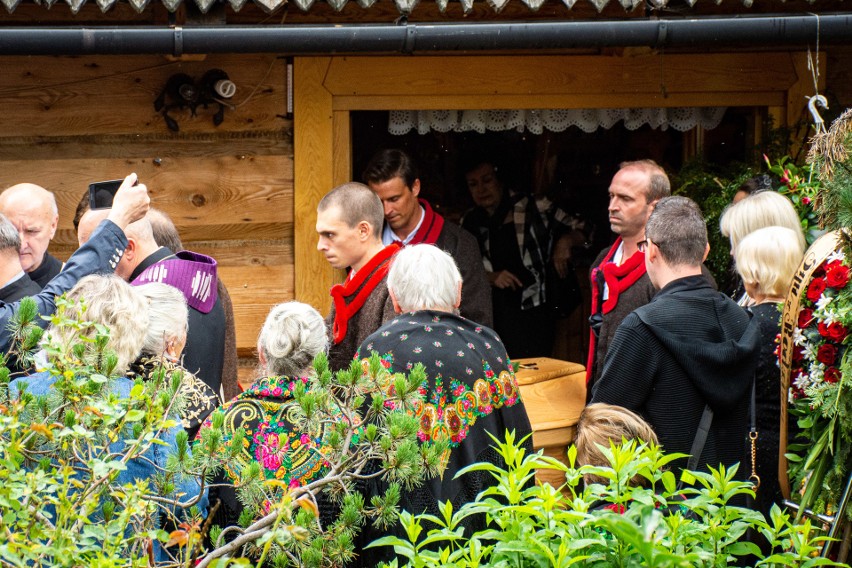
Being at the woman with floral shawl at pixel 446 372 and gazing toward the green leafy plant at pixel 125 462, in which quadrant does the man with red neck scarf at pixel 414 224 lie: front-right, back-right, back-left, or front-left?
back-right

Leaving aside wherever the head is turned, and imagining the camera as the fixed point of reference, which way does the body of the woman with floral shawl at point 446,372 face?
away from the camera

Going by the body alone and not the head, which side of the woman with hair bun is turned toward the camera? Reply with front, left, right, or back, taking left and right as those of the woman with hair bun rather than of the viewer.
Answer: back

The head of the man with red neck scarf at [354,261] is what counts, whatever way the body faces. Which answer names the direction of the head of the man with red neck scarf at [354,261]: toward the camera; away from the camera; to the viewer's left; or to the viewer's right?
to the viewer's left

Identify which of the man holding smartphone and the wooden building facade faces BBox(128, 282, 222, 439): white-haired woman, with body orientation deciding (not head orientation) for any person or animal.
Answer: the wooden building facade

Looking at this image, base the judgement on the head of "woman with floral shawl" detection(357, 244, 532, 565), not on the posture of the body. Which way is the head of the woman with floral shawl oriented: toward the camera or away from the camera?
away from the camera

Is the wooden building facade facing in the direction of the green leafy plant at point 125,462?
yes

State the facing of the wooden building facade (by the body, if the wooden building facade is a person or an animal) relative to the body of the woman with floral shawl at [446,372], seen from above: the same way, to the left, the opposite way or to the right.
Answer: the opposite way
